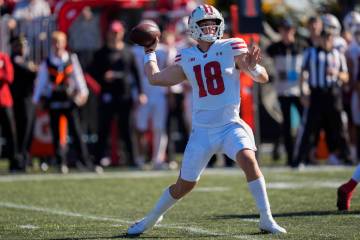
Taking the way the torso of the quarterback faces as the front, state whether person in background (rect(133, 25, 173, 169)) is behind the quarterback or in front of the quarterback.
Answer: behind

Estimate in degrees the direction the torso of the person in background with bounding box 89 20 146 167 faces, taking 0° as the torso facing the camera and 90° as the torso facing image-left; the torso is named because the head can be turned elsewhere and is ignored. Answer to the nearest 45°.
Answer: approximately 0°

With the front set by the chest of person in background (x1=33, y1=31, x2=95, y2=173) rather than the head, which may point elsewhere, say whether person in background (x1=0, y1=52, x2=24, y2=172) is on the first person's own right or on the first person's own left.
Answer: on the first person's own right

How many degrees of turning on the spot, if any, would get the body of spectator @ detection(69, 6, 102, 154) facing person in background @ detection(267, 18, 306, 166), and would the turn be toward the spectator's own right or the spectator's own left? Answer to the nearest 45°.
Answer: approximately 45° to the spectator's own left

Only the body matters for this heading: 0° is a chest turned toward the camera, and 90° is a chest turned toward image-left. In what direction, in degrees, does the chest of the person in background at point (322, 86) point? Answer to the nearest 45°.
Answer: approximately 0°
